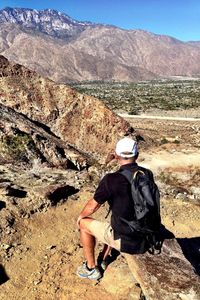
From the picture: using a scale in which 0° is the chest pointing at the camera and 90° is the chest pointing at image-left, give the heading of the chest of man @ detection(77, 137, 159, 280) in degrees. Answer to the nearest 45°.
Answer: approximately 135°
